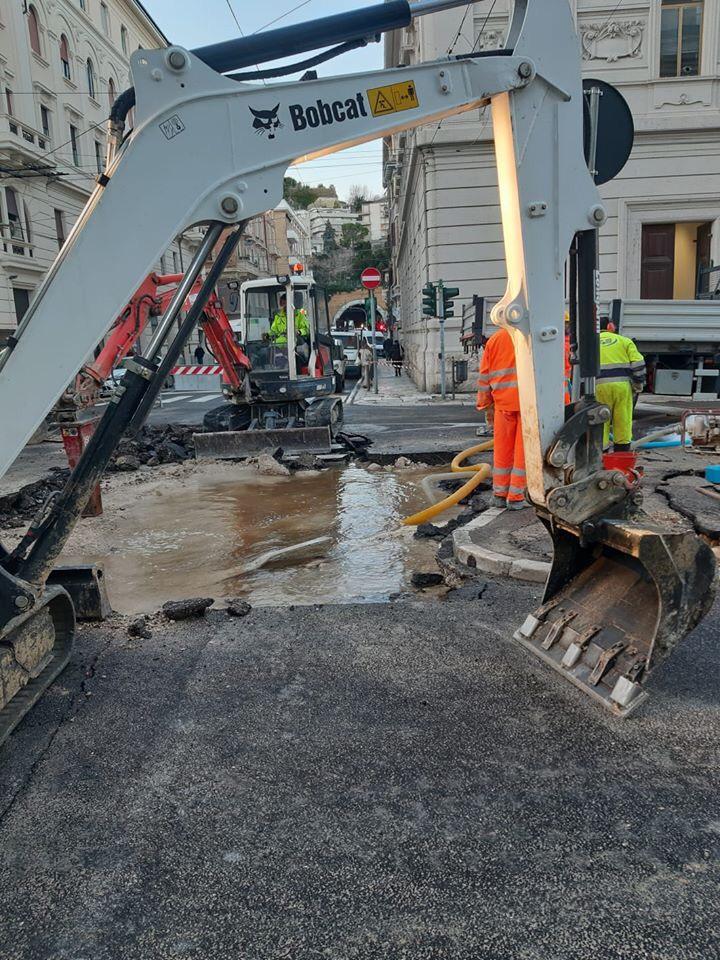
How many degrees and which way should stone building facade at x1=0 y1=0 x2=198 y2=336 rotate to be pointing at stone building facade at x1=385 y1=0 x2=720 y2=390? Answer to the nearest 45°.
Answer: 0° — it already faces it

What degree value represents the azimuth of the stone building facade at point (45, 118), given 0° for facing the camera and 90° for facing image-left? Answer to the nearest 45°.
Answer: approximately 315°

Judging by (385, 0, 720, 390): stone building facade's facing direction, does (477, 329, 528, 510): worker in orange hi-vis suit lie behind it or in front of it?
in front

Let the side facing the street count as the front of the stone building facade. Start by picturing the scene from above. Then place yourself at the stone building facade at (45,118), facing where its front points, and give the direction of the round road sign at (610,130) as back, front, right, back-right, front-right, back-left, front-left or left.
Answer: front-right

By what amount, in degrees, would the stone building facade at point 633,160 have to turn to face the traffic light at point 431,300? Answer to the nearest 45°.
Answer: approximately 45° to its right

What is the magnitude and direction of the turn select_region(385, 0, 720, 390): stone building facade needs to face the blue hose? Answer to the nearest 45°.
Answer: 0° — it already faces it

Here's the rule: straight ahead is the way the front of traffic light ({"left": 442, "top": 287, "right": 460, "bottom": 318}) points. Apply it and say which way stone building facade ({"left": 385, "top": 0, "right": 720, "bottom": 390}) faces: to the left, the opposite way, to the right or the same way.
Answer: to the right

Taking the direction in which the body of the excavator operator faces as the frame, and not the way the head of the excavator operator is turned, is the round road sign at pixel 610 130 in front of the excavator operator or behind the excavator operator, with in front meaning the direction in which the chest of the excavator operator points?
in front

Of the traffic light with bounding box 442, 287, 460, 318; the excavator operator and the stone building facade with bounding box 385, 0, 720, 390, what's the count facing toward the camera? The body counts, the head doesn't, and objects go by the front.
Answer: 2
